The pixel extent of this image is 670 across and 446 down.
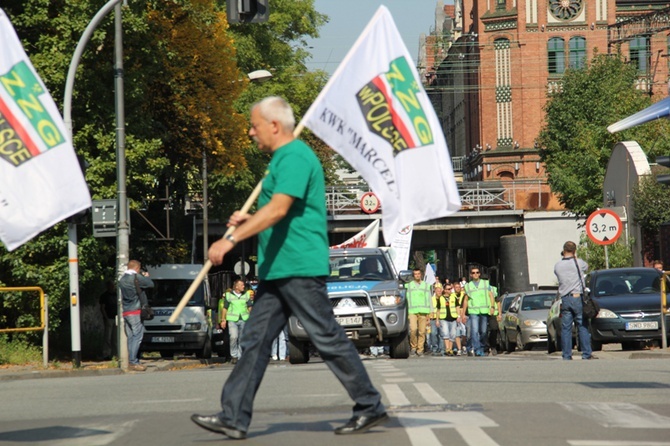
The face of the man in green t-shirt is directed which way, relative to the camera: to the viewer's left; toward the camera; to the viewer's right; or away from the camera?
to the viewer's left

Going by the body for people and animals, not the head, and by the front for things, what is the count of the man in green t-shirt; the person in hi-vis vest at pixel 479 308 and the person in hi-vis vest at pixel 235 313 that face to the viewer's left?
1

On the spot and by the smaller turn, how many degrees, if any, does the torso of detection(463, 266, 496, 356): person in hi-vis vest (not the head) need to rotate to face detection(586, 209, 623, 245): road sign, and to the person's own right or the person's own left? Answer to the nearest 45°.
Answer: approximately 45° to the person's own left

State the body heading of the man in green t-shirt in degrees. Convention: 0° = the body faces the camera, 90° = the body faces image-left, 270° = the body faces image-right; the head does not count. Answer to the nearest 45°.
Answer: approximately 90°

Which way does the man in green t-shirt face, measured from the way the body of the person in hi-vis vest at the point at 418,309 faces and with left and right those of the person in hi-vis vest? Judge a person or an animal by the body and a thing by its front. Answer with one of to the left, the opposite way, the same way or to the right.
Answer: to the right

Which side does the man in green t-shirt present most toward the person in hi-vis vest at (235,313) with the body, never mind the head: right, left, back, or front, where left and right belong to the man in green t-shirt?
right

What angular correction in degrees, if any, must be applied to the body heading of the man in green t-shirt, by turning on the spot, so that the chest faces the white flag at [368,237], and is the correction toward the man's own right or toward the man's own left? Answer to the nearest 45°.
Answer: approximately 90° to the man's own right

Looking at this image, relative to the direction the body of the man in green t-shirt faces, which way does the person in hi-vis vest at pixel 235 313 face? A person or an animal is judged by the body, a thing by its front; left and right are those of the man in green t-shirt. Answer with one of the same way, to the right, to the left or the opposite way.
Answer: to the left

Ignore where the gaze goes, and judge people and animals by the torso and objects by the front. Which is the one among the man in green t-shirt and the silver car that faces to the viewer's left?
the man in green t-shirt
